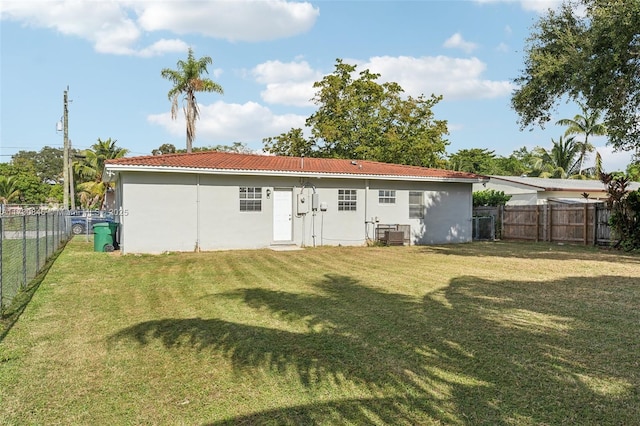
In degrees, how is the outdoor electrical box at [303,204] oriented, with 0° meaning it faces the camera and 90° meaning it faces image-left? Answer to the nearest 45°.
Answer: approximately 0°

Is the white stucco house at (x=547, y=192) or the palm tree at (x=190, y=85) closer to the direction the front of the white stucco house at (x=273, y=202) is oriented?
the palm tree

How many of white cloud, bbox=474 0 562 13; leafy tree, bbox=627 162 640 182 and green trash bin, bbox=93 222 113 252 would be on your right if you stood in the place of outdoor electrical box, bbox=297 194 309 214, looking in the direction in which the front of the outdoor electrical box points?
1

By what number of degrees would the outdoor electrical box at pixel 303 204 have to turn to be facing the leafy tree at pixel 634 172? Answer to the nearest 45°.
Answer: approximately 135° to its left

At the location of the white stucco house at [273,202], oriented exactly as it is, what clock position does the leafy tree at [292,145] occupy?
The leafy tree is roughly at 12 o'clock from the white stucco house.

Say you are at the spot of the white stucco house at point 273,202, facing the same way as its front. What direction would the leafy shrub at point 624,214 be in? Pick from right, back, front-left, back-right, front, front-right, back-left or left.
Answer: right

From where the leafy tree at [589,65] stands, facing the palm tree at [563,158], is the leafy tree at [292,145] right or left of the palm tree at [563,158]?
left

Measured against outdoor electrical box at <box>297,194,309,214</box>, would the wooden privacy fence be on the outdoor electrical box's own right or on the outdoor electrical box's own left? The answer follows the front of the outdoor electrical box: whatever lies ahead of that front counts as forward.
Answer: on the outdoor electrical box's own left

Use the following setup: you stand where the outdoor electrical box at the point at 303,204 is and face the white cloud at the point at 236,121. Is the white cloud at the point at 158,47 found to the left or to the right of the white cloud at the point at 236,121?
left

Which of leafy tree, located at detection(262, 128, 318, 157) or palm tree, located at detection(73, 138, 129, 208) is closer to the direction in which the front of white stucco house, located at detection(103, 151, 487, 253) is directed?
the leafy tree

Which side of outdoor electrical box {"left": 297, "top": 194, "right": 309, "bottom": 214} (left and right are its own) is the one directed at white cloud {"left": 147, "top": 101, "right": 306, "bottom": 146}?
back

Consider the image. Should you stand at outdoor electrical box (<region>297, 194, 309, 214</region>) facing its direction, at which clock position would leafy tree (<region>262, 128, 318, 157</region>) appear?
The leafy tree is roughly at 6 o'clock from the outdoor electrical box.

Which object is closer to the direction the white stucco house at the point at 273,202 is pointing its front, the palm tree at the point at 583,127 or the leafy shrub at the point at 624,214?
the palm tree

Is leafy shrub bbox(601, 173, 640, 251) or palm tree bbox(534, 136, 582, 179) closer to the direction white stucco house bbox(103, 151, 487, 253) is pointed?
the palm tree

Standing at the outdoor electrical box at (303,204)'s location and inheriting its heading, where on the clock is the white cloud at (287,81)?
The white cloud is roughly at 6 o'clock from the outdoor electrical box.

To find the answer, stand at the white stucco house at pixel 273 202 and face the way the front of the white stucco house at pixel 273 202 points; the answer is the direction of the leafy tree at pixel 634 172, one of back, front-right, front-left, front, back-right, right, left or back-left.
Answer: front-right

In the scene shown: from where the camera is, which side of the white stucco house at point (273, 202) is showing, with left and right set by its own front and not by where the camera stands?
back
